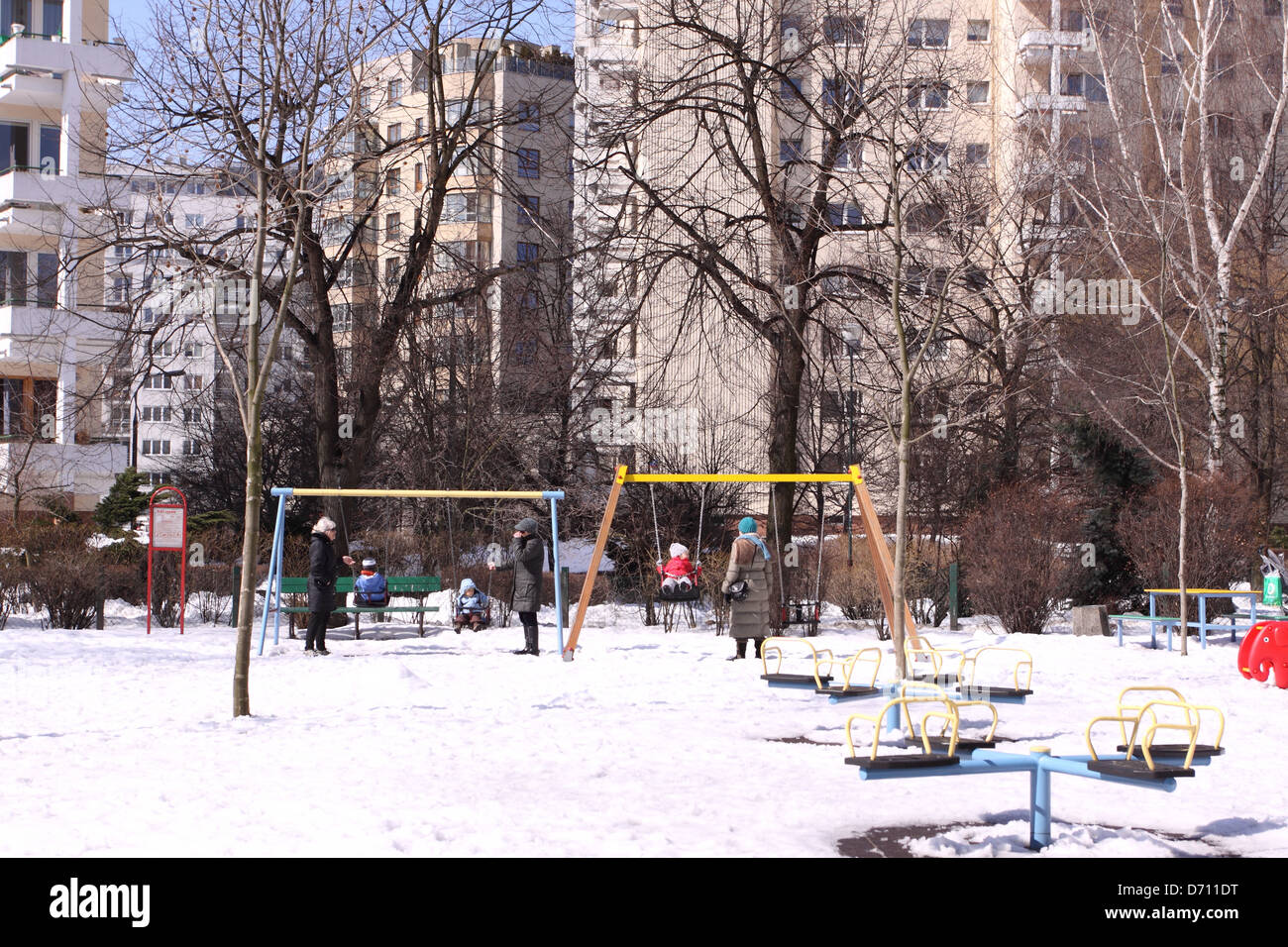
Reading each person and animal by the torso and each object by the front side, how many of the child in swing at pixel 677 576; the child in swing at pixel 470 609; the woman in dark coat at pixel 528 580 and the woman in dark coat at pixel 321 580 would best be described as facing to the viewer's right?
1

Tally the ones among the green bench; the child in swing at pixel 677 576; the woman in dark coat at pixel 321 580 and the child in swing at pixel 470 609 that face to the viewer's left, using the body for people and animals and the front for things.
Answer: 0

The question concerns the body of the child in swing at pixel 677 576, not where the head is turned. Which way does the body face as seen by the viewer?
toward the camera

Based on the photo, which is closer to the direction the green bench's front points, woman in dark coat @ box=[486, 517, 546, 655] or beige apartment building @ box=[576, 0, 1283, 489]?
the woman in dark coat

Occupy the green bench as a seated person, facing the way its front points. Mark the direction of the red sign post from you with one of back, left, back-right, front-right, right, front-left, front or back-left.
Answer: right

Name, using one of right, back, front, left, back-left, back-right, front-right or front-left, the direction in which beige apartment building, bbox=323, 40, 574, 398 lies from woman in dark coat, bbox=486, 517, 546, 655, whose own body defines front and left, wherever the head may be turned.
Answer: right

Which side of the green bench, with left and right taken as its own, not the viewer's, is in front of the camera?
front

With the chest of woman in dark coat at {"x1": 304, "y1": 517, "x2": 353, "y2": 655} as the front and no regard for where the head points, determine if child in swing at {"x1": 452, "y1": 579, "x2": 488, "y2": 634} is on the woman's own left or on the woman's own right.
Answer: on the woman's own left

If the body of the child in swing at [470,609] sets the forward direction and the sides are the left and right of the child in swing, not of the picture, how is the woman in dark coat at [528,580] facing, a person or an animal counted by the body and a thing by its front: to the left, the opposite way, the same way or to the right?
to the right

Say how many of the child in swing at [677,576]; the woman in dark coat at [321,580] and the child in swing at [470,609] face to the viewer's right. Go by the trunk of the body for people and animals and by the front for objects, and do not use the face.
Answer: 1

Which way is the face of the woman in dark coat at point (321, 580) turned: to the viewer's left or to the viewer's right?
to the viewer's right

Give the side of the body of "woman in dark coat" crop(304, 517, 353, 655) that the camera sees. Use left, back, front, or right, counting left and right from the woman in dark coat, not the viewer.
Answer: right

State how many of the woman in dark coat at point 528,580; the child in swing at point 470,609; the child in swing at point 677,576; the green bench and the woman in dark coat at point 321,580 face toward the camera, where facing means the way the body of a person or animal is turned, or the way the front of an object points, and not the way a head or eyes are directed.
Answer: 3

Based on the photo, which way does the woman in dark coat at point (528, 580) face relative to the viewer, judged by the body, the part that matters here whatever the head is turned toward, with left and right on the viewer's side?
facing to the left of the viewer

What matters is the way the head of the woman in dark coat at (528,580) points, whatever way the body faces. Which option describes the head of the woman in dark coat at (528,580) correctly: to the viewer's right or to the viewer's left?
to the viewer's left

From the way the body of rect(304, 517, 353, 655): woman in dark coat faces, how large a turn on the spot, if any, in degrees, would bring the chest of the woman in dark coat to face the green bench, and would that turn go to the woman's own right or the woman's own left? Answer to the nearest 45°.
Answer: approximately 90° to the woman's own left

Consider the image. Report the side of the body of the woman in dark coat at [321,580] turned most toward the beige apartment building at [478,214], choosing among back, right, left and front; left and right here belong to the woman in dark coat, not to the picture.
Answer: left

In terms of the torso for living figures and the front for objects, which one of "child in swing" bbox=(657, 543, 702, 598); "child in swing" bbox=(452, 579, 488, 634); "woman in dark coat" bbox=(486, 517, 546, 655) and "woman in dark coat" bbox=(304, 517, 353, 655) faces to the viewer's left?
"woman in dark coat" bbox=(486, 517, 546, 655)

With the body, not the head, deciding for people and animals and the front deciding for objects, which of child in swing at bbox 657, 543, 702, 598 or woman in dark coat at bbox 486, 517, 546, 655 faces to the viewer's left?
the woman in dark coat

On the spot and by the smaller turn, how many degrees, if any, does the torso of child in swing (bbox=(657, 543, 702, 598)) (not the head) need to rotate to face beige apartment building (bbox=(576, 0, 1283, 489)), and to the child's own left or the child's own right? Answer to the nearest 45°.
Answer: approximately 180°
